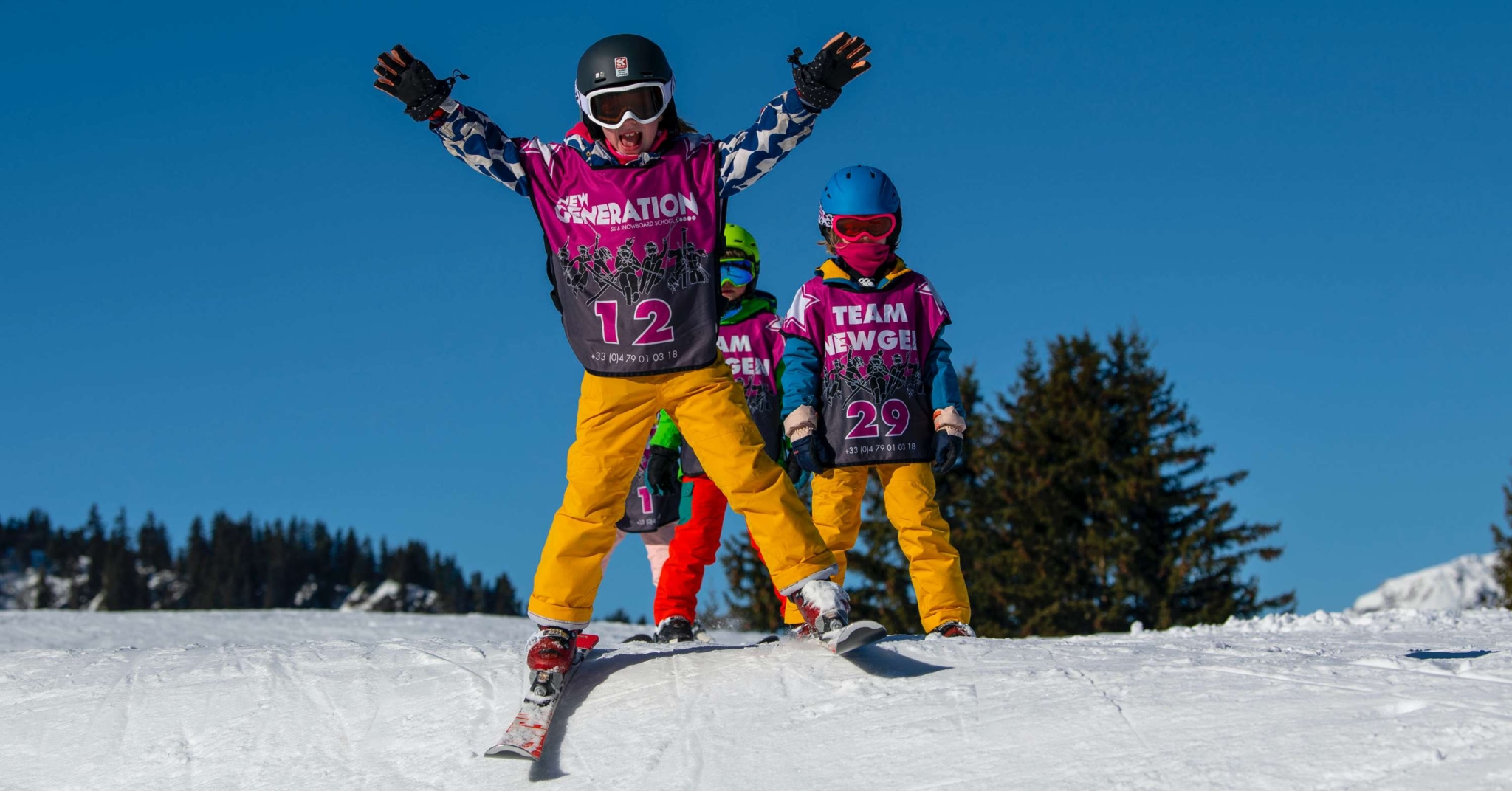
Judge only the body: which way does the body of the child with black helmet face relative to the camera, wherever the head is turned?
toward the camera

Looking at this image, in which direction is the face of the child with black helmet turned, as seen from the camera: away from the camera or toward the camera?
toward the camera

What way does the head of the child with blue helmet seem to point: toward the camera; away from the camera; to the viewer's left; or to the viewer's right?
toward the camera

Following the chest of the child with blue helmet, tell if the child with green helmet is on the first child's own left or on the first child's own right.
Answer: on the first child's own right

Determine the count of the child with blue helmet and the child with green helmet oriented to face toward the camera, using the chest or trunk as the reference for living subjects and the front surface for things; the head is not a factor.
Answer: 2

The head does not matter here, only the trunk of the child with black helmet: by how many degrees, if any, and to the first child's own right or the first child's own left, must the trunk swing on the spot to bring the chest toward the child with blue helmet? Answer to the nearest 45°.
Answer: approximately 135° to the first child's own left

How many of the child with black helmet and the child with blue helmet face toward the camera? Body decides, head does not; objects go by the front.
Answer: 2

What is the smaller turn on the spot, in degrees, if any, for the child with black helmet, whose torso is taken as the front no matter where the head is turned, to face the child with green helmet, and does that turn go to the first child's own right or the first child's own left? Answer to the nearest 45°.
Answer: approximately 180°

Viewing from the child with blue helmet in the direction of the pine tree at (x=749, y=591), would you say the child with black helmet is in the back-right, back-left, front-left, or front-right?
back-left

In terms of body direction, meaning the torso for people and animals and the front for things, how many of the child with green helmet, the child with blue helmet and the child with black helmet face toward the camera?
3

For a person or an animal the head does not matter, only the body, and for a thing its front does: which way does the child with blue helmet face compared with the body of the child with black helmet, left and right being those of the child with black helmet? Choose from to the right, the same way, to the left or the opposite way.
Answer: the same way

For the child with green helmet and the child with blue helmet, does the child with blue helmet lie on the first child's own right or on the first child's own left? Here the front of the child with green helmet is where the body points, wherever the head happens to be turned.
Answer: on the first child's own left

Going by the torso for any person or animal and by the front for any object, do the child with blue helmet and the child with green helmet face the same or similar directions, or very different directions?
same or similar directions

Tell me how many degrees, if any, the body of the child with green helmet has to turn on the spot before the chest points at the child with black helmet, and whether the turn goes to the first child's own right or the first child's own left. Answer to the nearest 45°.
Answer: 0° — they already face them

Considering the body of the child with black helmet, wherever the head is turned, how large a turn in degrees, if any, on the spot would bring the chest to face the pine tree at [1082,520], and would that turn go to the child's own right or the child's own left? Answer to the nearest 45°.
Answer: approximately 135° to the child's own left

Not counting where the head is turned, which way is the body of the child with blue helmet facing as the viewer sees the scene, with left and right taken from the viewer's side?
facing the viewer

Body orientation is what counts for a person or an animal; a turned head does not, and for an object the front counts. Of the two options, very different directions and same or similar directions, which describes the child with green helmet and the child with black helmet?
same or similar directions

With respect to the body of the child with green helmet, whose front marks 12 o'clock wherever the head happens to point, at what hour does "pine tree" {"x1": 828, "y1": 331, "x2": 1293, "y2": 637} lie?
The pine tree is roughly at 7 o'clock from the child with green helmet.

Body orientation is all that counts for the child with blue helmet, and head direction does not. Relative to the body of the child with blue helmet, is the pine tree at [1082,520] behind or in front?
behind

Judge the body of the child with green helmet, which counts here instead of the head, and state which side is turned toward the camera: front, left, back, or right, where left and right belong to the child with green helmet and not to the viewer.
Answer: front
